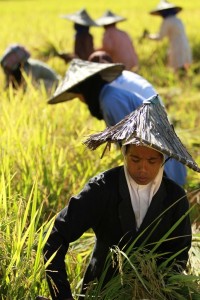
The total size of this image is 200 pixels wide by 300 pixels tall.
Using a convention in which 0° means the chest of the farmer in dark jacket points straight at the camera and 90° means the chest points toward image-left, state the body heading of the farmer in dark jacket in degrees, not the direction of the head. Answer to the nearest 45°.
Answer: approximately 0°
